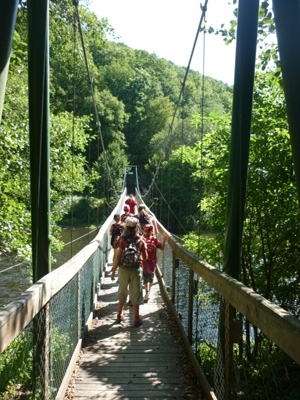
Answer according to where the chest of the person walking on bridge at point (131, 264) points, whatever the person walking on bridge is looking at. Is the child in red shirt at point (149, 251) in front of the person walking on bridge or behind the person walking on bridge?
in front

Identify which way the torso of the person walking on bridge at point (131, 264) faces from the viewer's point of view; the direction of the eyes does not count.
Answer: away from the camera
